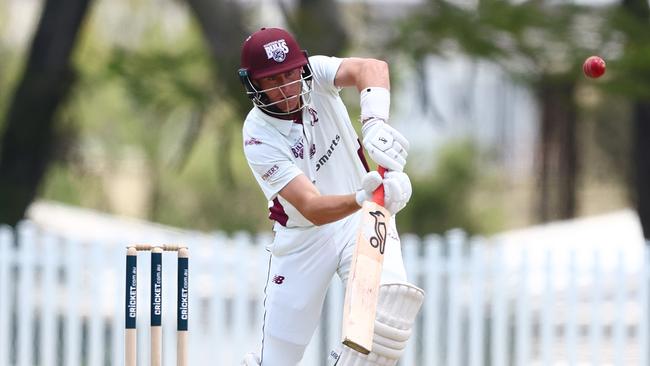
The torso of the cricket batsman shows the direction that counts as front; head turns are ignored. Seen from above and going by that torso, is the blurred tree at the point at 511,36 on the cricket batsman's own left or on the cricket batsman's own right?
on the cricket batsman's own left

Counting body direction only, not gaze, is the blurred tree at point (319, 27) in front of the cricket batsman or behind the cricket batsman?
behind

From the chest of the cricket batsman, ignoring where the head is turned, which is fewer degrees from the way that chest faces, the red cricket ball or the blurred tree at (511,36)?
the red cricket ball

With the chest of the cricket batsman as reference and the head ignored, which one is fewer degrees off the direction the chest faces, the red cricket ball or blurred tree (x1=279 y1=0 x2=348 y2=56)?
the red cricket ball

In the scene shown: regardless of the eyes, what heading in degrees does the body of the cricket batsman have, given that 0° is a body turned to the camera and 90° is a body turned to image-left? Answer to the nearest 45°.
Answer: approximately 315°

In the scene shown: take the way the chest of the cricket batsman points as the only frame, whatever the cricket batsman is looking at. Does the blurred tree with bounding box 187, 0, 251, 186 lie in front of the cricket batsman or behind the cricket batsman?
behind

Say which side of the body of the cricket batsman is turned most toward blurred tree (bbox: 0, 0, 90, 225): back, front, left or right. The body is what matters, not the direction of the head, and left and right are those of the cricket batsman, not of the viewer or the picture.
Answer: back
